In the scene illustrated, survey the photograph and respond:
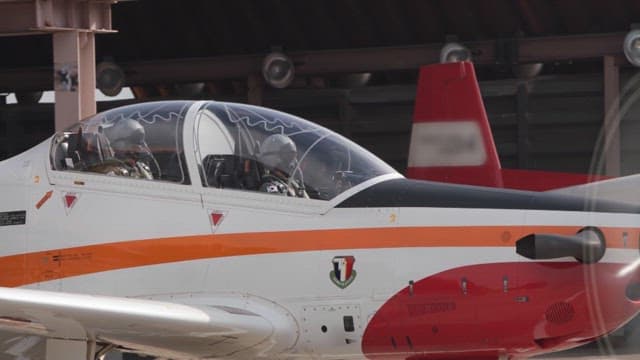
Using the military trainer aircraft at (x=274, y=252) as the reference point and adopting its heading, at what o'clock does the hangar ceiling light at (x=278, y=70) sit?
The hangar ceiling light is roughly at 9 o'clock from the military trainer aircraft.

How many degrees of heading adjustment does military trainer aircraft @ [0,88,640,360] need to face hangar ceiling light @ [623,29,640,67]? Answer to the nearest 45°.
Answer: approximately 45° to its left

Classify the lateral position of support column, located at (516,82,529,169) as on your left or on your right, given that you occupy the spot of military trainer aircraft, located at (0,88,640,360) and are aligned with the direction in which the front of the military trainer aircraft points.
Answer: on your left

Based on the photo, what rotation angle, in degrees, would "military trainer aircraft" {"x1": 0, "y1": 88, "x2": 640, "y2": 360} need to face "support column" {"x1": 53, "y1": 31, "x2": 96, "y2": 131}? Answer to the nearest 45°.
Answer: approximately 135° to its left

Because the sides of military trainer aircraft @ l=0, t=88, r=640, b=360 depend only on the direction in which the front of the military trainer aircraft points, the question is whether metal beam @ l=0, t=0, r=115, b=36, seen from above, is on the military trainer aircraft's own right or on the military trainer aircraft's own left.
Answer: on the military trainer aircraft's own left

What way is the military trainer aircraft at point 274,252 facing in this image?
to the viewer's right

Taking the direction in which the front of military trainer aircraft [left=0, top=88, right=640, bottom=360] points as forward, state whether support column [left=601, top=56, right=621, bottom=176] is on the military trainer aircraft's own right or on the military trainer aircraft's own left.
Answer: on the military trainer aircraft's own left
